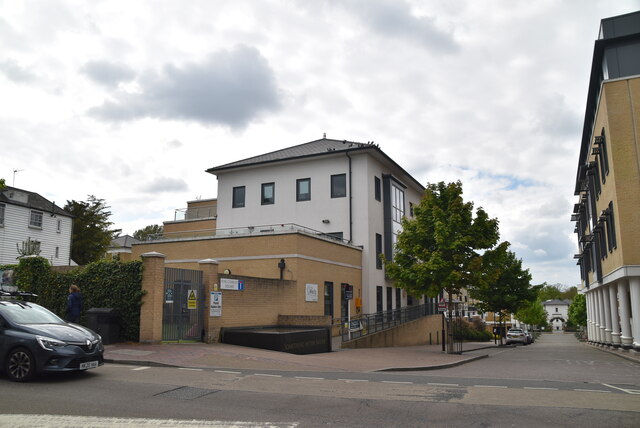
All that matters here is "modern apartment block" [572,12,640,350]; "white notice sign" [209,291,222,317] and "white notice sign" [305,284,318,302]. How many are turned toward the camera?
2

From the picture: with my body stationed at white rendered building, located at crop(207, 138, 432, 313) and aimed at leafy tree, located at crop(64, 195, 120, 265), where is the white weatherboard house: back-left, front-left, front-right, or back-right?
front-left

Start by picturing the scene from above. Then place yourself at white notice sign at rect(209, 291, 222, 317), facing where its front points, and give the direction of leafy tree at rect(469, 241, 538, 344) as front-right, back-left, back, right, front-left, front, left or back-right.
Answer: back-left

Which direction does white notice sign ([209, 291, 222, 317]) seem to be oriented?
toward the camera

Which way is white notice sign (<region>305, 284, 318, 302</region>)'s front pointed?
toward the camera

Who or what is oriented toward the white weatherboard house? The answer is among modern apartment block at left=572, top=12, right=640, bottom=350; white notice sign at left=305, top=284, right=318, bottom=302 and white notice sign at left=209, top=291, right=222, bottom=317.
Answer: the modern apartment block

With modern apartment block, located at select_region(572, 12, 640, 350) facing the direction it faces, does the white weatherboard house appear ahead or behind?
ahead

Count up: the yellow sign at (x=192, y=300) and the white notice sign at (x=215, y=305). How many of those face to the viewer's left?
0

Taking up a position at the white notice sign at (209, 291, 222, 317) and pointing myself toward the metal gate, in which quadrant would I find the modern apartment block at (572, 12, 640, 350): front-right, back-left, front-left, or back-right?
back-left

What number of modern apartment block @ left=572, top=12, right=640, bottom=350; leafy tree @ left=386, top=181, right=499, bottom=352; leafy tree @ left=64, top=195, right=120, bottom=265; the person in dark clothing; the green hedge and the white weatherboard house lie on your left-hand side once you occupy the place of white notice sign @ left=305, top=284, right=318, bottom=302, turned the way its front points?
2

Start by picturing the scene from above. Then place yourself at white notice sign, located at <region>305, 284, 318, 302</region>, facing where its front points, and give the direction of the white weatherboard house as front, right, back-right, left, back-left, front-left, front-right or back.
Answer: back-right

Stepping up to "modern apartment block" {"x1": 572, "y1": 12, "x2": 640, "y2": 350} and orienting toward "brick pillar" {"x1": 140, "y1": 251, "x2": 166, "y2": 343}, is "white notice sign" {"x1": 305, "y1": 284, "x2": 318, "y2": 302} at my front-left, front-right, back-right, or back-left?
front-right

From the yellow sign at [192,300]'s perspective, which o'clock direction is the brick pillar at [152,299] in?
The brick pillar is roughly at 2 o'clock from the yellow sign.

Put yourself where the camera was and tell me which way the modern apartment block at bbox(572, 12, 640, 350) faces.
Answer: facing to the left of the viewer
